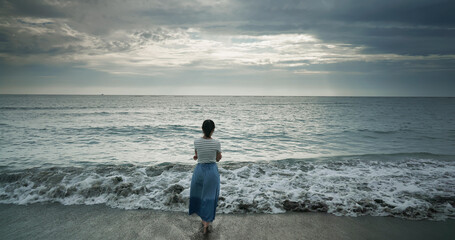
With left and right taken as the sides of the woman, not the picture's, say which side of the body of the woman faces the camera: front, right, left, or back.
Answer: back
